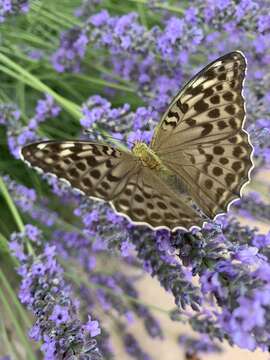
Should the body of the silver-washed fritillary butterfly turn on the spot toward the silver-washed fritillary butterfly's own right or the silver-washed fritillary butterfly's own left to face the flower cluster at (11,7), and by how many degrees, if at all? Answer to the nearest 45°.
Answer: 0° — it already faces it

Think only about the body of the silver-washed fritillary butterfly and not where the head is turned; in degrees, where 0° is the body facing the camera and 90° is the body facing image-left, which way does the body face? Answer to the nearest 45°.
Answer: approximately 135°

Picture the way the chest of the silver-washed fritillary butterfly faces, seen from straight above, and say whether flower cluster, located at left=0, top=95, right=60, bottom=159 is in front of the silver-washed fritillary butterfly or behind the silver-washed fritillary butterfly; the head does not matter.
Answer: in front
